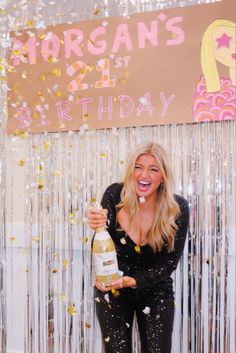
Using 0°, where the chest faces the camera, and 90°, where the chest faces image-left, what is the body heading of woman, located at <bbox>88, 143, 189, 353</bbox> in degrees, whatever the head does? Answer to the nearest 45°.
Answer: approximately 0°
